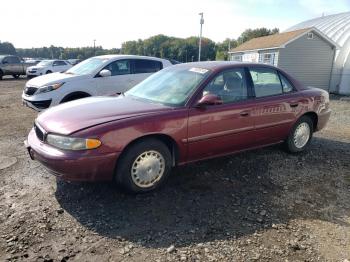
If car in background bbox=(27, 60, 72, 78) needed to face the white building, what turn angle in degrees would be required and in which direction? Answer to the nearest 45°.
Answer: approximately 90° to its left

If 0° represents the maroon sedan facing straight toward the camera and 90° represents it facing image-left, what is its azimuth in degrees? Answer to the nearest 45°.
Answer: approximately 45°

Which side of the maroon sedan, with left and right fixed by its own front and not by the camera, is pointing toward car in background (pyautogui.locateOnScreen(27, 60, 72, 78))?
right

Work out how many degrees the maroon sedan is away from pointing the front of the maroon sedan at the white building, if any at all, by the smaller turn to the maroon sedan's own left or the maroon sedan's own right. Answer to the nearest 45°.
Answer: approximately 180°

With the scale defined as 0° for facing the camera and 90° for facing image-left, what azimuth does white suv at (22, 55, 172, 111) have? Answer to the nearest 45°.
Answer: approximately 45°

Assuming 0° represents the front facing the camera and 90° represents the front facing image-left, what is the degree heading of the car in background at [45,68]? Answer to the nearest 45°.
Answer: approximately 45°

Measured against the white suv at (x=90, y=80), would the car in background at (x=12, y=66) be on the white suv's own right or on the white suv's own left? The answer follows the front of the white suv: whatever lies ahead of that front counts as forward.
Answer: on the white suv's own right
